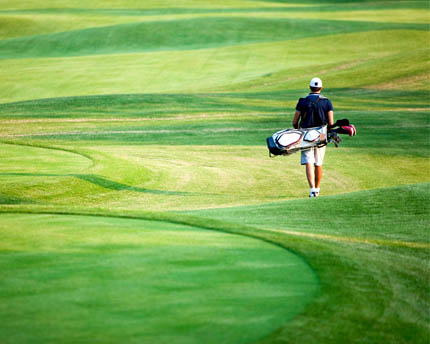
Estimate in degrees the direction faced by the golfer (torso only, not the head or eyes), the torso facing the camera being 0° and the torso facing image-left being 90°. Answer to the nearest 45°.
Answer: approximately 180°
